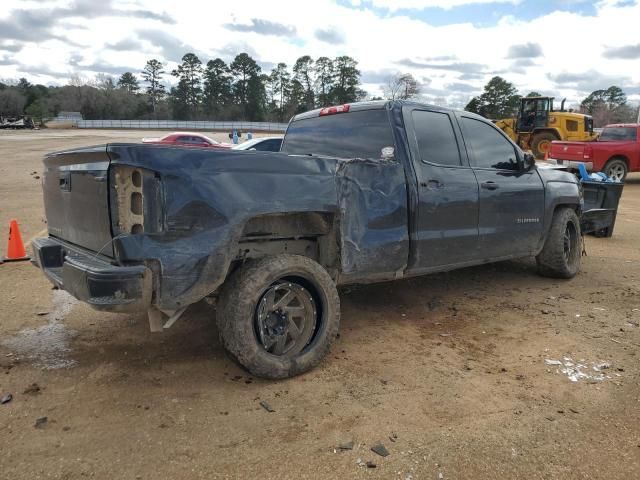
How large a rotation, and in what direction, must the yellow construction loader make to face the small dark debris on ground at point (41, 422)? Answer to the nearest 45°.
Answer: approximately 90° to its left

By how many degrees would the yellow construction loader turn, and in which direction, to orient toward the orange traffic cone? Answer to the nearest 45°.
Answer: approximately 90° to its left

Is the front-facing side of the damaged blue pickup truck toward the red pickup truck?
yes

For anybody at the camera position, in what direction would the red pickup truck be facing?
facing away from the viewer and to the right of the viewer

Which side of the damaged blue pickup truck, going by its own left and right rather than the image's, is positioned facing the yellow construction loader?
front

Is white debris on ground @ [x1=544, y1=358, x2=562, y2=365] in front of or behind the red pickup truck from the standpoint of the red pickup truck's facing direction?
behind

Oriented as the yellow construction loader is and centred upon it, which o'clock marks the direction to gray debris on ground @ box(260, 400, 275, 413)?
The gray debris on ground is roughly at 9 o'clock from the yellow construction loader.

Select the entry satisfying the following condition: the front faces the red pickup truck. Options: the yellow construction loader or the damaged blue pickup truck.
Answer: the damaged blue pickup truck

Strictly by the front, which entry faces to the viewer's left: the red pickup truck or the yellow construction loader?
the yellow construction loader

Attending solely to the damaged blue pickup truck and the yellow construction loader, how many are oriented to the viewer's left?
1

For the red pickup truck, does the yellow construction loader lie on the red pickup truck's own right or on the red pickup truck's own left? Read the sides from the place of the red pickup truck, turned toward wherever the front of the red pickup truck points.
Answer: on the red pickup truck's own left

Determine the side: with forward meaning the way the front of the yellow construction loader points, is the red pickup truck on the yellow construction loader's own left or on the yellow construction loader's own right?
on the yellow construction loader's own left

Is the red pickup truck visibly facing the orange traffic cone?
no

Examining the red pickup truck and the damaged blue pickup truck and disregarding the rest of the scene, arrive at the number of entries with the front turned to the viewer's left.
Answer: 0

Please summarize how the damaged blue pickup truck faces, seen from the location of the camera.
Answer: facing away from the viewer and to the right of the viewer

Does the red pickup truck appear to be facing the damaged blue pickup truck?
no

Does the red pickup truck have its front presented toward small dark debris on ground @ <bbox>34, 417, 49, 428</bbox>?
no

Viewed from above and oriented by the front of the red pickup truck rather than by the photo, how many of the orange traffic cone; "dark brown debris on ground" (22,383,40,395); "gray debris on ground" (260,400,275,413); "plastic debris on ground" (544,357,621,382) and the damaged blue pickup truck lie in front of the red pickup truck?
0

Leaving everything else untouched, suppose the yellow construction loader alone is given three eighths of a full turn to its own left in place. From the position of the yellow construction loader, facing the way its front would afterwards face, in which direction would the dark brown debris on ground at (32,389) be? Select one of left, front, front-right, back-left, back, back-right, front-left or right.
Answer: front-right

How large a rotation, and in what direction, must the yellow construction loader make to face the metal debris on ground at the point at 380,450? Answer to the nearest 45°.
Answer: approximately 90° to its left

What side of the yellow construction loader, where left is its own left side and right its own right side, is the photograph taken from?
left
